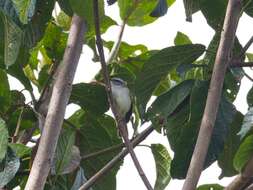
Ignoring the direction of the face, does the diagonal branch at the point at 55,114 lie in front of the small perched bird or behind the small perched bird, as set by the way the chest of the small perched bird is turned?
in front

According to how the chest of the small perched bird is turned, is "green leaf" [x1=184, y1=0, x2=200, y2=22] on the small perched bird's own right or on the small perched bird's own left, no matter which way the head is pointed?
on the small perched bird's own left

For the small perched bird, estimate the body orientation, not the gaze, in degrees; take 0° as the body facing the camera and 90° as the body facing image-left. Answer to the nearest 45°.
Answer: approximately 45°

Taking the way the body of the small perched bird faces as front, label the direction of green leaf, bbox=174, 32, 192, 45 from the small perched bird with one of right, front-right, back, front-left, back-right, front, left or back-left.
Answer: left
